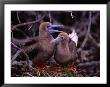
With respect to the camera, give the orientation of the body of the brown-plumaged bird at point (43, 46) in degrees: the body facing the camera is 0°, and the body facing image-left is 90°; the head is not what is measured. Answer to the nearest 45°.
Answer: approximately 270°

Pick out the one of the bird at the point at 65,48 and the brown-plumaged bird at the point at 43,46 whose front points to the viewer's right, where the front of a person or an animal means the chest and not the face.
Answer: the brown-plumaged bird

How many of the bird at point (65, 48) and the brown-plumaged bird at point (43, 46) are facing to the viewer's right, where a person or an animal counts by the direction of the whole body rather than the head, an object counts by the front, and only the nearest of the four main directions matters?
1
